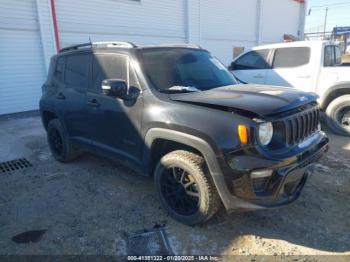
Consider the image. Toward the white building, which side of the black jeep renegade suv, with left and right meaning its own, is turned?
back

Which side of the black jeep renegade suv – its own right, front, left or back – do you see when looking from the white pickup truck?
left

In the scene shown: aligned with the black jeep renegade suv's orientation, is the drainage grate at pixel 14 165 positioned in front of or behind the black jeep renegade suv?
behind

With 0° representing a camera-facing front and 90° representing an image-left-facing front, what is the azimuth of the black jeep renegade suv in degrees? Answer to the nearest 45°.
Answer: approximately 315°
